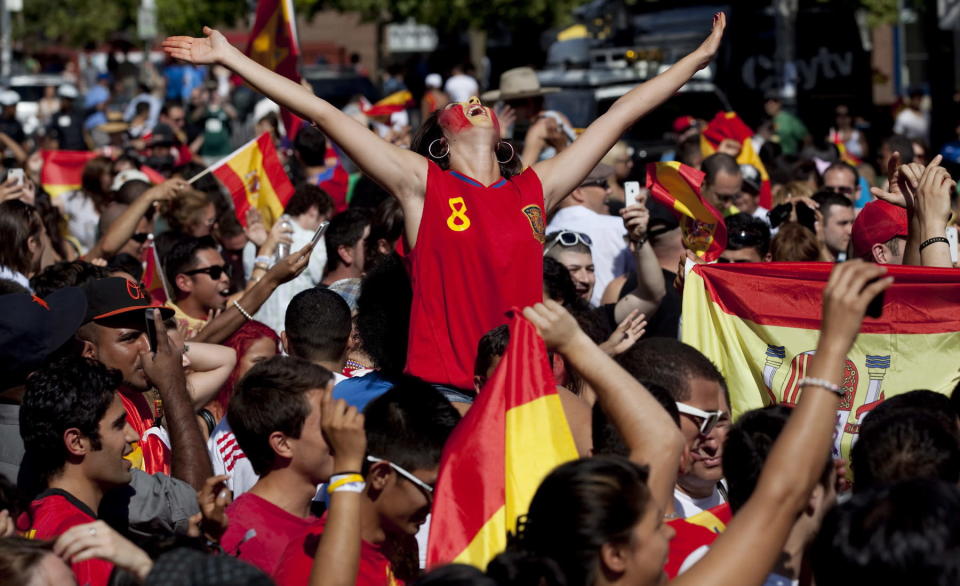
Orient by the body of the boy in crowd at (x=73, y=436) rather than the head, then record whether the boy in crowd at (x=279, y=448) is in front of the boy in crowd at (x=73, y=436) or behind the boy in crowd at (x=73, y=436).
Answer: in front

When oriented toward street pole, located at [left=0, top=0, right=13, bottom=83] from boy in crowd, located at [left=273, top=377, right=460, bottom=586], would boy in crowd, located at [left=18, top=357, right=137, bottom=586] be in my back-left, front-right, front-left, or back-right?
front-left

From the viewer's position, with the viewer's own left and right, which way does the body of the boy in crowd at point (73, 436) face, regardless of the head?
facing to the right of the viewer

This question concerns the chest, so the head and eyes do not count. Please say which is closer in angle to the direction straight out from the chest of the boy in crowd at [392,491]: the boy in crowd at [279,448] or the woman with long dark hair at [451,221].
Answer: the woman with long dark hair

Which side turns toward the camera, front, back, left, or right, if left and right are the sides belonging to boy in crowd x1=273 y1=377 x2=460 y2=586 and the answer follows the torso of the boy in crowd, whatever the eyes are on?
right

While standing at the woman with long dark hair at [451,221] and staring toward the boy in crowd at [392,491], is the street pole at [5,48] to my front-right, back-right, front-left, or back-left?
back-right

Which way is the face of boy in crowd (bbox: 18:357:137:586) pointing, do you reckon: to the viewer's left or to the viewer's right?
to the viewer's right

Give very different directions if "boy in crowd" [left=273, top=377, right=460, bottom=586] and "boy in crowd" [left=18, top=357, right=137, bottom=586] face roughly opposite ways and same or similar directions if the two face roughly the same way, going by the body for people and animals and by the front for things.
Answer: same or similar directions

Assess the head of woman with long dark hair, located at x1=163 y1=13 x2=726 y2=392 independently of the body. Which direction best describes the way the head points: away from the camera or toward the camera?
toward the camera

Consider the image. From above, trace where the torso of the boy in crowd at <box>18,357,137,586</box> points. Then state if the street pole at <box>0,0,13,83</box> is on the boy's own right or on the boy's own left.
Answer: on the boy's own left
